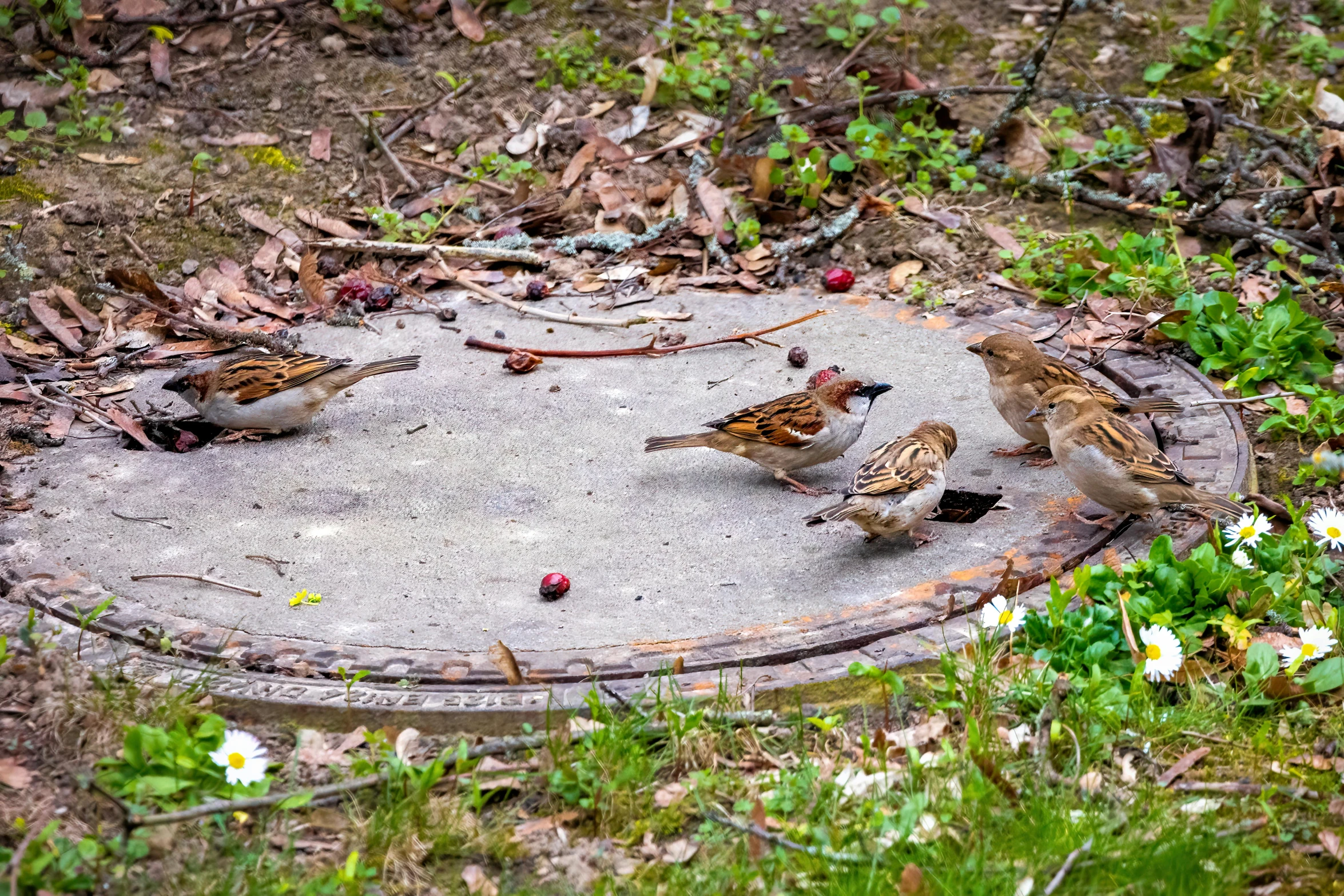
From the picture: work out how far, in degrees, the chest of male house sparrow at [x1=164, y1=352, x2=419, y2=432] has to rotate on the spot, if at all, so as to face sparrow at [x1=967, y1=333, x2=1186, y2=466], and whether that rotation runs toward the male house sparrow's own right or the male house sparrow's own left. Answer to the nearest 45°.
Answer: approximately 180°

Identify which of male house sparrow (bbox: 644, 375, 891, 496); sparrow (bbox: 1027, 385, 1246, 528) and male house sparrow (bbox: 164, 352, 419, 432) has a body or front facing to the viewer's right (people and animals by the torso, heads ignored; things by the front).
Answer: male house sparrow (bbox: 644, 375, 891, 496)

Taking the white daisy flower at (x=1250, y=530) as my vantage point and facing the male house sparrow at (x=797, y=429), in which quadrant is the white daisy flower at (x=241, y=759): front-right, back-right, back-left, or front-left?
front-left

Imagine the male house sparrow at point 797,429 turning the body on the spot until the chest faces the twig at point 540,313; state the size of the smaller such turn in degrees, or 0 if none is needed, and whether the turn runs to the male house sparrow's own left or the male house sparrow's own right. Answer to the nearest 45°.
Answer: approximately 135° to the male house sparrow's own left

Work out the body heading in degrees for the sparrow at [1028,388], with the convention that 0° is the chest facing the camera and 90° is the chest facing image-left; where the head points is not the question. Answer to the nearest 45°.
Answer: approximately 90°

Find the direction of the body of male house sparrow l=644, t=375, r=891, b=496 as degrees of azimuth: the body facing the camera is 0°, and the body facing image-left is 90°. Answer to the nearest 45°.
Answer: approximately 270°

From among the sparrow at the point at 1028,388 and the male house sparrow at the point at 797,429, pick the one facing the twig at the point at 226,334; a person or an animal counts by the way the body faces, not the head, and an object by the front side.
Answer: the sparrow

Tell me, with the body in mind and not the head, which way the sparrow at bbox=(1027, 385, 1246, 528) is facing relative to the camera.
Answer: to the viewer's left

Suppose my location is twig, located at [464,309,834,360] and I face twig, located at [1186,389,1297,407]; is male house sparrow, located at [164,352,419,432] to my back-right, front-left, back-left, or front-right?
back-right

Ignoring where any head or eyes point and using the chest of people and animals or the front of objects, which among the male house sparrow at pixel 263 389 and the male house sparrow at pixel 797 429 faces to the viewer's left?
the male house sparrow at pixel 263 389

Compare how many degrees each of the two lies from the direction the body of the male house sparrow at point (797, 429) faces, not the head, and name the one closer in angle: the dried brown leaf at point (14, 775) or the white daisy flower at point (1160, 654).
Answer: the white daisy flower

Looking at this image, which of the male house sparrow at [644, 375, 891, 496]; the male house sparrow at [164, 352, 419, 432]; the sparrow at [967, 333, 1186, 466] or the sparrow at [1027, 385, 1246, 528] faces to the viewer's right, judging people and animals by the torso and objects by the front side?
the male house sparrow at [644, 375, 891, 496]

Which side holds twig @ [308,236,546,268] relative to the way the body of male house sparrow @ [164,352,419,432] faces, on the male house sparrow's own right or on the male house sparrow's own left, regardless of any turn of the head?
on the male house sparrow's own right

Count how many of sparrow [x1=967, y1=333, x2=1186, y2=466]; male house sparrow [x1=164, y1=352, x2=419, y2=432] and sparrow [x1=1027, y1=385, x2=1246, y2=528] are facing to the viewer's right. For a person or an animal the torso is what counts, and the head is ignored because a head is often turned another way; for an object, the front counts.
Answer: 0

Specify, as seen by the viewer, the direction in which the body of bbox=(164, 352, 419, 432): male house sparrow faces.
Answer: to the viewer's left

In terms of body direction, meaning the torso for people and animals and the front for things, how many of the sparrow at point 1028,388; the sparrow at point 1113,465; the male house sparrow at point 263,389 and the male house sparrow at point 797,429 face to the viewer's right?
1
